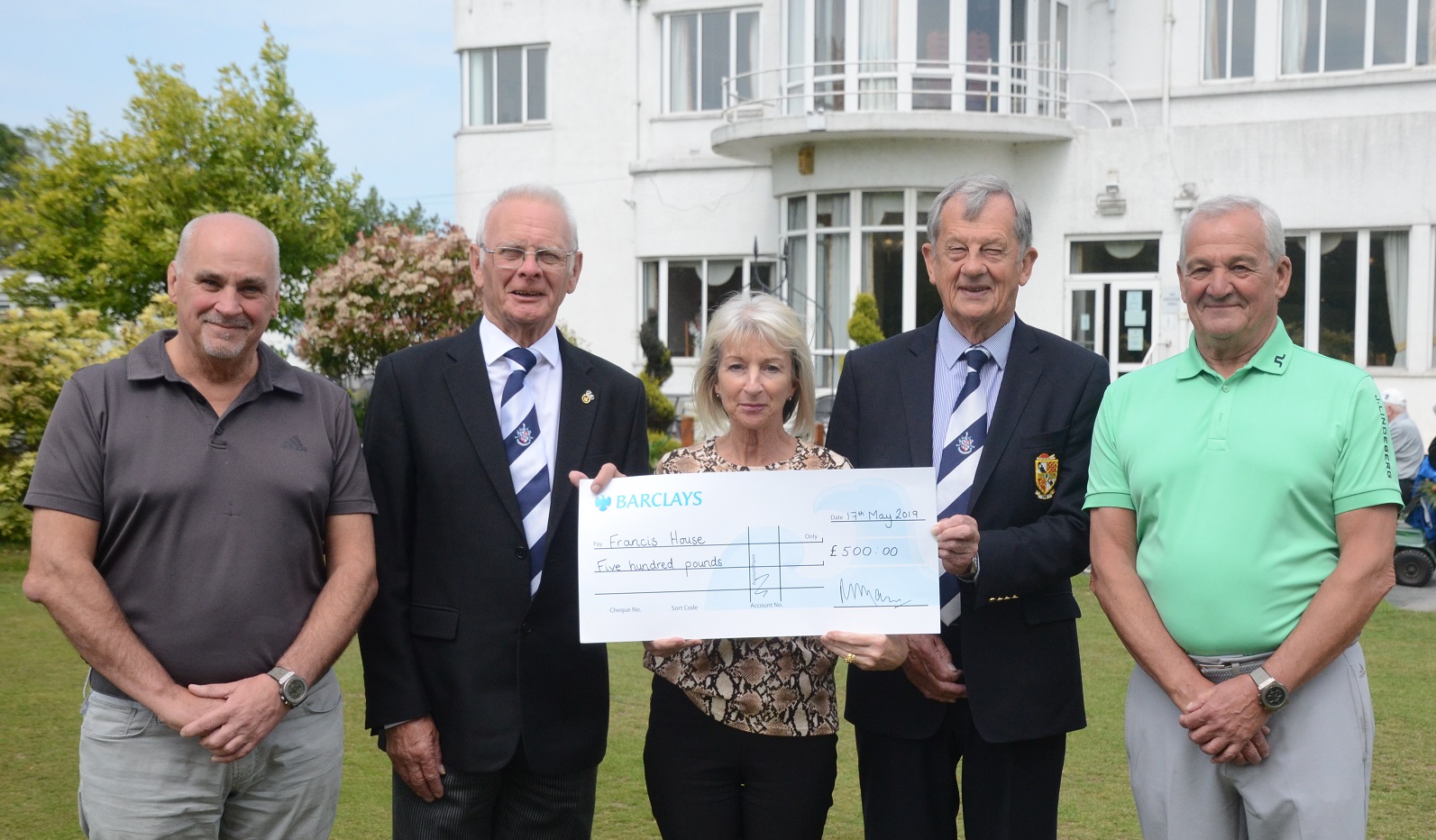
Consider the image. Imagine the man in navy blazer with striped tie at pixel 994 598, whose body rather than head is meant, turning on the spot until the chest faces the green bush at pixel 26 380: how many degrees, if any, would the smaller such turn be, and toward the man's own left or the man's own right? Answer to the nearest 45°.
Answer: approximately 135° to the man's own right

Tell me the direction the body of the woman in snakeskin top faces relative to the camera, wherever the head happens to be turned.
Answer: toward the camera

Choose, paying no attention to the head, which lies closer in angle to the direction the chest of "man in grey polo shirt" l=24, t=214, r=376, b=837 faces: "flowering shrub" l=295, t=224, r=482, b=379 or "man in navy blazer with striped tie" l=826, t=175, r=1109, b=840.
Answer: the man in navy blazer with striped tie

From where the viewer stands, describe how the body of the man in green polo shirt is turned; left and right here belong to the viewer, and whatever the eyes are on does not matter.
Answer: facing the viewer

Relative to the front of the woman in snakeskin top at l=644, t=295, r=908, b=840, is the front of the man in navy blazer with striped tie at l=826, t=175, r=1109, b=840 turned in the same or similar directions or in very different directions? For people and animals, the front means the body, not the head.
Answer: same or similar directions

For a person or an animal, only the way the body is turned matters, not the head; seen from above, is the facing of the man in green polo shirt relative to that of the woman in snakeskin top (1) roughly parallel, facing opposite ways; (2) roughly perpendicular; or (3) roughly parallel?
roughly parallel

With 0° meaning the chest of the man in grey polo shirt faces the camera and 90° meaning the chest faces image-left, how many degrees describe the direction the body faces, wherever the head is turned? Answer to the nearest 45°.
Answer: approximately 0°

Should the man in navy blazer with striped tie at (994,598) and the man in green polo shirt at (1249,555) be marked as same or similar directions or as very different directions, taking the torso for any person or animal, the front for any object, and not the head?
same or similar directions

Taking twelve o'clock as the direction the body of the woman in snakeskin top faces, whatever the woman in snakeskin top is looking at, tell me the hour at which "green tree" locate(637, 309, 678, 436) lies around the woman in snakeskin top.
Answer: The green tree is roughly at 6 o'clock from the woman in snakeskin top.

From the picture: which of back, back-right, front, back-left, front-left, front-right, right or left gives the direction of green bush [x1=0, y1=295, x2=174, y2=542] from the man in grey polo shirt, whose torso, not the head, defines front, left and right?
back

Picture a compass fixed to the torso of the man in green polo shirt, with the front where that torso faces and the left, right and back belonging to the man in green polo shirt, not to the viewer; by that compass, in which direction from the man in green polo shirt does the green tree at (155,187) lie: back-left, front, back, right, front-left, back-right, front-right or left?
back-right

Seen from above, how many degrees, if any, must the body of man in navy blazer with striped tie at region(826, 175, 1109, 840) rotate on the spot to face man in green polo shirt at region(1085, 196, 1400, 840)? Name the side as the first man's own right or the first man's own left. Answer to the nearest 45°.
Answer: approximately 45° to the first man's own left

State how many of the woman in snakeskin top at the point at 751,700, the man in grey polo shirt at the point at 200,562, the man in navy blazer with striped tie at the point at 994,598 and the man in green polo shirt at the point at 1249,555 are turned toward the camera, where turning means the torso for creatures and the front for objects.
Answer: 4
